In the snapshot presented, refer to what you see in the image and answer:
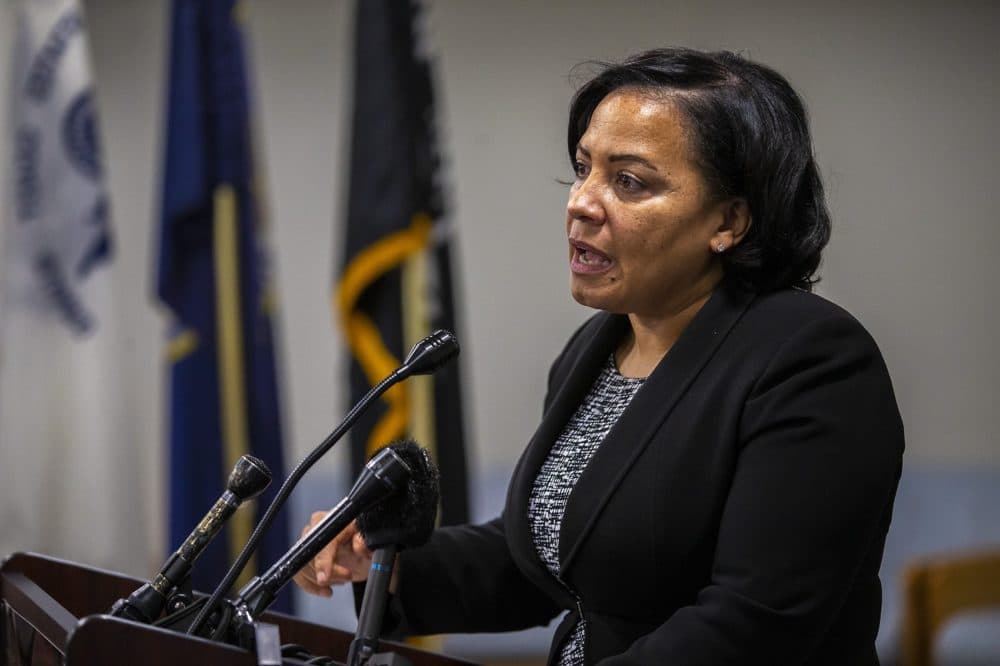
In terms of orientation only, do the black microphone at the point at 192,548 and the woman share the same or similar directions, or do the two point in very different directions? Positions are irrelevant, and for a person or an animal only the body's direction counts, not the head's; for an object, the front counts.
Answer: very different directions

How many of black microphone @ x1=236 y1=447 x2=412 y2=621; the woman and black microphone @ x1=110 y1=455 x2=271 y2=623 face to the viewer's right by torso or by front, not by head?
2

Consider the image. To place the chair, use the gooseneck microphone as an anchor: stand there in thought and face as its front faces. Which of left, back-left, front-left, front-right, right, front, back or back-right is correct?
front-left

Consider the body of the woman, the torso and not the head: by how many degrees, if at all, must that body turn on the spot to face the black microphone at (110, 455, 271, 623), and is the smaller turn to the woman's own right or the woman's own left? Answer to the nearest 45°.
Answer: approximately 45° to the woman's own right

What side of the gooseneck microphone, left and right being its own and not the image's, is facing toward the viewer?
right

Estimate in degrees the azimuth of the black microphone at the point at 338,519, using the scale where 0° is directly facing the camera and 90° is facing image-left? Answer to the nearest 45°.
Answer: approximately 270°

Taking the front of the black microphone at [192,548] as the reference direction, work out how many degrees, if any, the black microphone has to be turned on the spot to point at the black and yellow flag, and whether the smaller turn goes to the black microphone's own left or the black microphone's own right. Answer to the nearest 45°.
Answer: approximately 90° to the black microphone's own left

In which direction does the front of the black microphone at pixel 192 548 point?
to the viewer's right

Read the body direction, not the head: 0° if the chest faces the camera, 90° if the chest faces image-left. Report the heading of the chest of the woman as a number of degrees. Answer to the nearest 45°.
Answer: approximately 45°

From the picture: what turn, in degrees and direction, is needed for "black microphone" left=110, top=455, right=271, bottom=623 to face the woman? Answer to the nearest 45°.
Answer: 0° — it already faces them

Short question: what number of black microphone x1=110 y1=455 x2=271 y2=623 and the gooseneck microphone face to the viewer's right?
2
